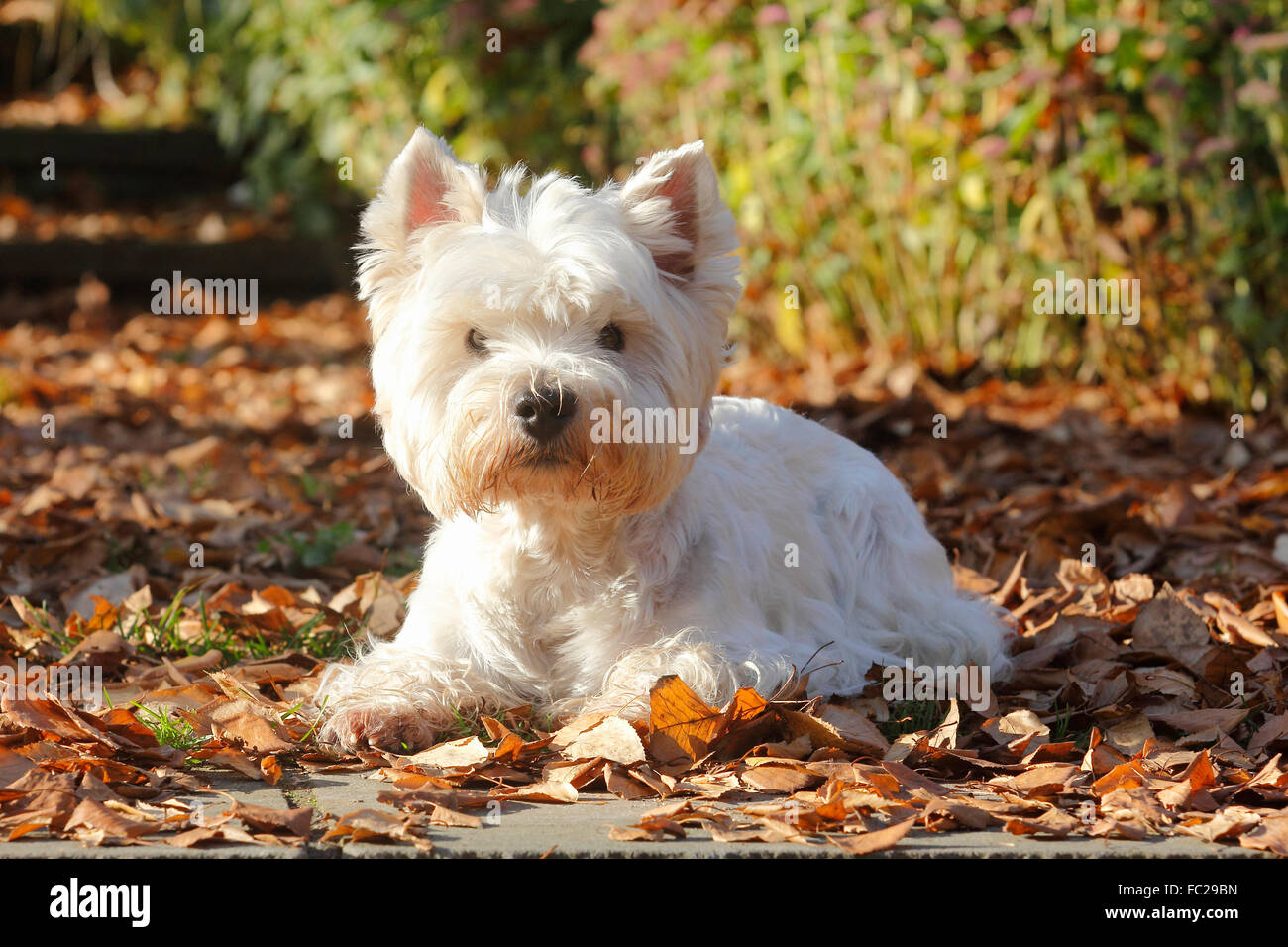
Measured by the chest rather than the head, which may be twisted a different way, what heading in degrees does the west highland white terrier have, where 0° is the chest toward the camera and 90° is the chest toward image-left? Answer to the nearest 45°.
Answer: approximately 45°
